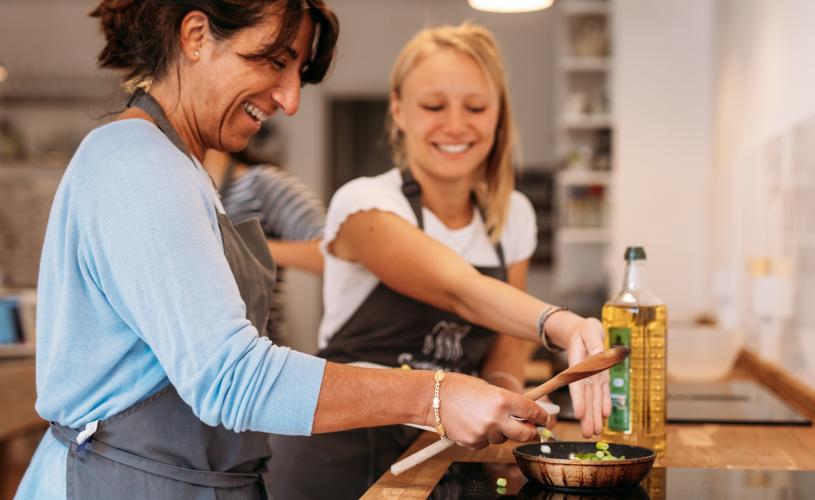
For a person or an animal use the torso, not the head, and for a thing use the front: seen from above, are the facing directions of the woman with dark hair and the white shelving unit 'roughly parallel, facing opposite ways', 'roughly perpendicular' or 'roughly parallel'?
roughly perpendicular

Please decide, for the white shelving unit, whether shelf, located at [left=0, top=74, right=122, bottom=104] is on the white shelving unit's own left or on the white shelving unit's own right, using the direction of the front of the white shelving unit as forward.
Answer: on the white shelving unit's own right

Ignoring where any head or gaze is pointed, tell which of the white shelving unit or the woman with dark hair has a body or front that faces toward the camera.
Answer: the white shelving unit

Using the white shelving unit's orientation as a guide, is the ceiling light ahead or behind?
ahead

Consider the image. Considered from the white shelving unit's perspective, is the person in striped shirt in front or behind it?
in front

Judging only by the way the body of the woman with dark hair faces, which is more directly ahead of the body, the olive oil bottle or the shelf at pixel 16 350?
the olive oil bottle

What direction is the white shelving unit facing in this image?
toward the camera

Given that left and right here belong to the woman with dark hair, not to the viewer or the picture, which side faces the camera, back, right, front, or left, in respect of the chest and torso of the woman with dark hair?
right

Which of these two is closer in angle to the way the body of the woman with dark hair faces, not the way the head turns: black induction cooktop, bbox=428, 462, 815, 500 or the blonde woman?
the black induction cooktop

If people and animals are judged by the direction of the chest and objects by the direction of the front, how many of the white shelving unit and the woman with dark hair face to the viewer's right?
1

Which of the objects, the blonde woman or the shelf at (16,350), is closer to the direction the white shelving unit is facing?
the blonde woman

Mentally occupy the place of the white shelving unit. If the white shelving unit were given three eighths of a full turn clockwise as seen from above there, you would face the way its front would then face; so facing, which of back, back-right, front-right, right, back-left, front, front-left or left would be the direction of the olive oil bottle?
back-left

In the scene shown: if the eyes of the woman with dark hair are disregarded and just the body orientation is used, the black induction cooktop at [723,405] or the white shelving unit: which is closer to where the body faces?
the black induction cooktop

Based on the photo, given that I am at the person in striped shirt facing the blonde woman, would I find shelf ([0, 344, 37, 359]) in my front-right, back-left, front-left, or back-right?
back-right

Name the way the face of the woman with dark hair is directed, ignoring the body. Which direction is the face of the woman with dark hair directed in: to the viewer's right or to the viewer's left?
to the viewer's right

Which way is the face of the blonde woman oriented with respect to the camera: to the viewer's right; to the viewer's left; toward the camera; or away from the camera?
toward the camera

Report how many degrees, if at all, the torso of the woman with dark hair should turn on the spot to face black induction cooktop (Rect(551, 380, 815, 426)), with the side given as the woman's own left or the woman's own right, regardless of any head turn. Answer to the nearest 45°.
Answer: approximately 45° to the woman's own left

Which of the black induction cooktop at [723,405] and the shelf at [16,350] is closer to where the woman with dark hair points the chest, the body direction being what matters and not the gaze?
the black induction cooktop
